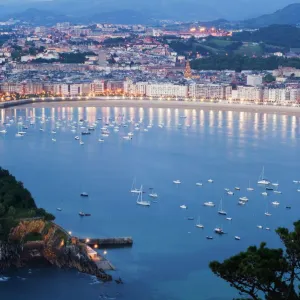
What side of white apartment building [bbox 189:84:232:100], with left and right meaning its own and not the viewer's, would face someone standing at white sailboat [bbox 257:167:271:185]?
front

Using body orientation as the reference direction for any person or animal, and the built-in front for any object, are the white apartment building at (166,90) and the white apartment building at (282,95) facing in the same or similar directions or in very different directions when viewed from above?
same or similar directions

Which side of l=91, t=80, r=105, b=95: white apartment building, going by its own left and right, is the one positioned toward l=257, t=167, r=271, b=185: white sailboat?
front

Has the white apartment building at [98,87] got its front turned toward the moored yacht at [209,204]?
yes

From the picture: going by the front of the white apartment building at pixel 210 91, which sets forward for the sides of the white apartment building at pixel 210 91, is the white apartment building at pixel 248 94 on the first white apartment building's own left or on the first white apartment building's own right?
on the first white apartment building's own left

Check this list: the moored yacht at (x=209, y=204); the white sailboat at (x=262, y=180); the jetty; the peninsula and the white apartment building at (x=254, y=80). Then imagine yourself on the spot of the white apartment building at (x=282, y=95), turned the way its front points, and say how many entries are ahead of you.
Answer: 4

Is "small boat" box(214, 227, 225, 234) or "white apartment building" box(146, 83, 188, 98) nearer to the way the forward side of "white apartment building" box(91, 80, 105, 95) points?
the small boat

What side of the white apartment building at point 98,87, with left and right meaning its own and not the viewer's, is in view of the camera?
front

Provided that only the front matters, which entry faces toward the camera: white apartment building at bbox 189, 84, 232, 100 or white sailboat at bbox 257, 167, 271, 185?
the white apartment building

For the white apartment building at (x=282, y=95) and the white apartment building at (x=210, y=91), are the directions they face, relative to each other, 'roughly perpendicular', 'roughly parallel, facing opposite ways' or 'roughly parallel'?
roughly parallel

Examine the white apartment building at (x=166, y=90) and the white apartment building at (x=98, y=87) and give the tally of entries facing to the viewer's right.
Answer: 0

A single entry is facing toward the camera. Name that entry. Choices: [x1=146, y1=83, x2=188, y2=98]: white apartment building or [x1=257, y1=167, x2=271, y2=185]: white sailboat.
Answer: the white apartment building

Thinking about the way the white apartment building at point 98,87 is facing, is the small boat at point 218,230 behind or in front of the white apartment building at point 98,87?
in front

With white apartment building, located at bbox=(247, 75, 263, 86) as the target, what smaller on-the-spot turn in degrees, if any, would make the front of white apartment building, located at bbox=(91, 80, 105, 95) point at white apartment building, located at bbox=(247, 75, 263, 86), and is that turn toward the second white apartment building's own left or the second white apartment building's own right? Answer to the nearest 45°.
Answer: approximately 90° to the second white apartment building's own left
